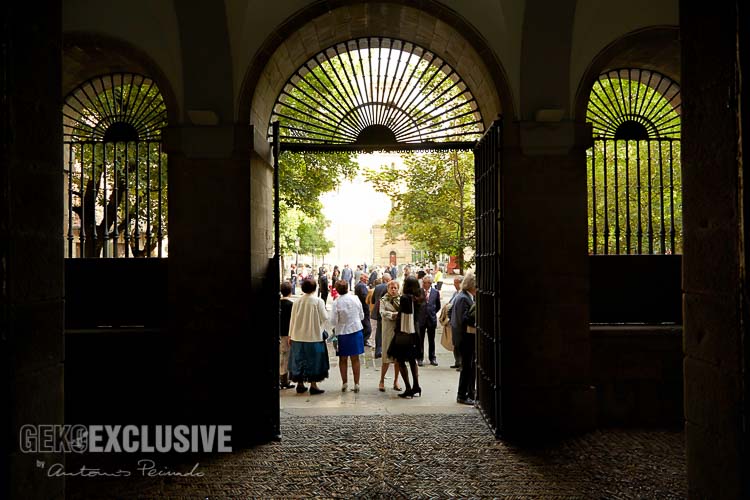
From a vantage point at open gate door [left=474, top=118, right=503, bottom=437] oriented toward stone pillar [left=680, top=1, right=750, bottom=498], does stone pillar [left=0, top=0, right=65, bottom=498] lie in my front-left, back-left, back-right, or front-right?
front-right

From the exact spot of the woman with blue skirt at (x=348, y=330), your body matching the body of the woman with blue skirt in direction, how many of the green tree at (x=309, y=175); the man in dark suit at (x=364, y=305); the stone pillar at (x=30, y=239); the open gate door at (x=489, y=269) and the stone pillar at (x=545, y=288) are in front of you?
2

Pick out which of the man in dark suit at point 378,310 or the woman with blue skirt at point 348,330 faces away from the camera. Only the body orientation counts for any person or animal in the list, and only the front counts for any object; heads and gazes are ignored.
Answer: the woman with blue skirt

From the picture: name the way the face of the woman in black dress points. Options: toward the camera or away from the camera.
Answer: away from the camera

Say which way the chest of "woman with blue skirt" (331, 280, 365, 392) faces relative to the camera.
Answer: away from the camera

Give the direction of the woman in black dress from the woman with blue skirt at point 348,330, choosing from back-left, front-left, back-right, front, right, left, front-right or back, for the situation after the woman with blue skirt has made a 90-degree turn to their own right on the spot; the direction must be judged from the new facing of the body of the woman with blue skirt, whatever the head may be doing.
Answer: front-right

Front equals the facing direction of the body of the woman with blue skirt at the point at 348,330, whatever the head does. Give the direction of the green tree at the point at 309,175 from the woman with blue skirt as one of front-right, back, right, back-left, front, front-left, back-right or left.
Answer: front

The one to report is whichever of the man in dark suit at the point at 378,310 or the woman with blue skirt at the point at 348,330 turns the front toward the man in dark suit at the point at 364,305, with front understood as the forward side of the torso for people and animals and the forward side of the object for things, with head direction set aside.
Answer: the woman with blue skirt

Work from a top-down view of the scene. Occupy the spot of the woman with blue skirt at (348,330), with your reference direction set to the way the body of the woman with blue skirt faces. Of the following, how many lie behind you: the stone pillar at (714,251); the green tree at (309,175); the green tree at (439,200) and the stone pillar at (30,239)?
2

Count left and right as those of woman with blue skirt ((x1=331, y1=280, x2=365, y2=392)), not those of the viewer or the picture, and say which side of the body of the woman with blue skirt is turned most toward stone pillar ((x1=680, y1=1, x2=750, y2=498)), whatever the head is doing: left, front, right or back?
back
